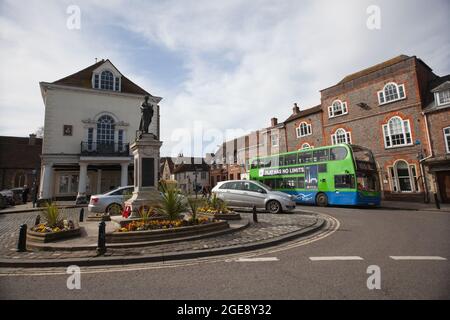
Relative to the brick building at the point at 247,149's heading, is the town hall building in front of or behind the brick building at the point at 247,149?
in front

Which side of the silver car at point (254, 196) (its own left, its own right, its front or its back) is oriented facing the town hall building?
back

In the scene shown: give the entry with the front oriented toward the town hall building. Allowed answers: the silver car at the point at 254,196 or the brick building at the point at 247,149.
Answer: the brick building

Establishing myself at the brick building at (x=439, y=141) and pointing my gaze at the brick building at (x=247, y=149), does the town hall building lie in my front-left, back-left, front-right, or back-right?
front-left

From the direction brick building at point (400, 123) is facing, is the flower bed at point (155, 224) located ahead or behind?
ahead

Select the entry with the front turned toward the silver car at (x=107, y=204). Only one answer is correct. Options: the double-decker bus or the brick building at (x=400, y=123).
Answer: the brick building

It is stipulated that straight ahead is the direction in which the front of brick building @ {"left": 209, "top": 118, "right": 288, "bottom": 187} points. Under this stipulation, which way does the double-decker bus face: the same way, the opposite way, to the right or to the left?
to the left

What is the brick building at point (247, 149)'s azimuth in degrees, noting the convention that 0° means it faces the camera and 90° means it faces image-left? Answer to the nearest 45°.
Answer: approximately 45°

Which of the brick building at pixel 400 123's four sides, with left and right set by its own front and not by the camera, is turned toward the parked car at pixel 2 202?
front

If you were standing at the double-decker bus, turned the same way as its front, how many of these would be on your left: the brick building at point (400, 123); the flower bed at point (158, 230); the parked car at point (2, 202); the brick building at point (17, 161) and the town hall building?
1

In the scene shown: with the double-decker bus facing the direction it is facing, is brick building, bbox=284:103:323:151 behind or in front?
behind

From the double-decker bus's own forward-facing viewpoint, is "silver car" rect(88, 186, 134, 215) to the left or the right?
on its right

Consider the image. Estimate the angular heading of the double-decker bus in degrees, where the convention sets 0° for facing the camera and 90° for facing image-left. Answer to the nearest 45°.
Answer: approximately 315°

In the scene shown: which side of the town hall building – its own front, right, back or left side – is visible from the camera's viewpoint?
front

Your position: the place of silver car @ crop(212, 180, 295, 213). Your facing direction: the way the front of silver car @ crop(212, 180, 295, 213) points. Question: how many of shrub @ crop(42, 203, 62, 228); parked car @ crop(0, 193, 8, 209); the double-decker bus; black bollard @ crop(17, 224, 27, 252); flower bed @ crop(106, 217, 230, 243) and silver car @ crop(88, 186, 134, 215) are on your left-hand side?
1

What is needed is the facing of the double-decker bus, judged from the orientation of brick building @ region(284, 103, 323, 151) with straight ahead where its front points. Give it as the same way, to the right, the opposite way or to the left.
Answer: to the left

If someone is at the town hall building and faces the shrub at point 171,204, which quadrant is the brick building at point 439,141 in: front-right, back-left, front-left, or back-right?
front-left

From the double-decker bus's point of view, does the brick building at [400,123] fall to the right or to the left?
on its left
